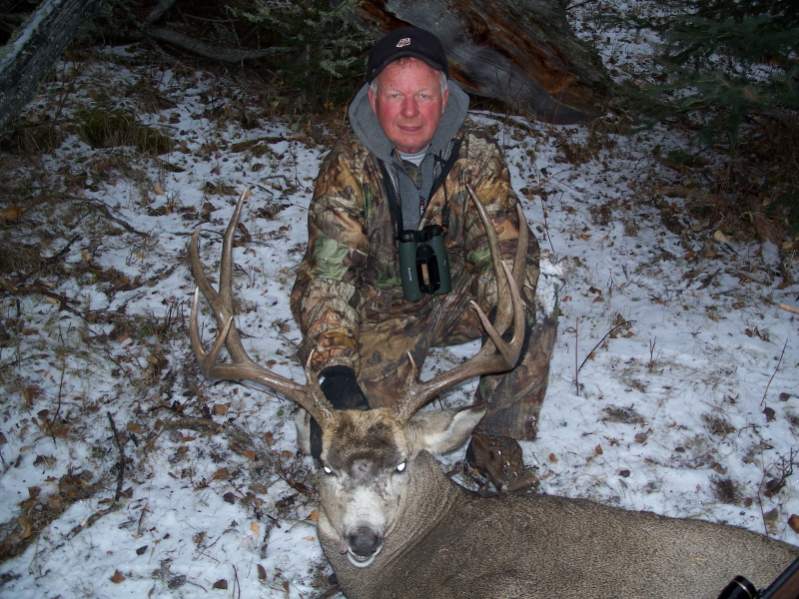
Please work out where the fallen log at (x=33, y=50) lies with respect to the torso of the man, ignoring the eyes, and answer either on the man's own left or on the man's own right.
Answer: on the man's own right

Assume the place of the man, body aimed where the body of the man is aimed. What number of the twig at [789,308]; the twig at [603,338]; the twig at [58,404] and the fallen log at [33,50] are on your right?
2

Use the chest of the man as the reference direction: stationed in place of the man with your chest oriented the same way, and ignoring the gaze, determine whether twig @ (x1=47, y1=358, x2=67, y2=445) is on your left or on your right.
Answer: on your right

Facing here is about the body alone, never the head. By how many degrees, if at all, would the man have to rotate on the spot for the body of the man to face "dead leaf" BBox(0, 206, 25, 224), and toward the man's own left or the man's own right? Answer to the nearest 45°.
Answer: approximately 135° to the man's own right

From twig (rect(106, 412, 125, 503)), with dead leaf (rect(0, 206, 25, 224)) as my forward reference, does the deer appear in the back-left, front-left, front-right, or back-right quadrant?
back-right

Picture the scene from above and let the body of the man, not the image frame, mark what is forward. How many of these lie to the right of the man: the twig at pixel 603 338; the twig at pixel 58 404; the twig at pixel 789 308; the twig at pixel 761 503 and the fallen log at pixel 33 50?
2

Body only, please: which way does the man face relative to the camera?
toward the camera

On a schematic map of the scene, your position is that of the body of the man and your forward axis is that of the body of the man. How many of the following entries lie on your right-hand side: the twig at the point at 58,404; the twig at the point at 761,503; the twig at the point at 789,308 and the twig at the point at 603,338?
1

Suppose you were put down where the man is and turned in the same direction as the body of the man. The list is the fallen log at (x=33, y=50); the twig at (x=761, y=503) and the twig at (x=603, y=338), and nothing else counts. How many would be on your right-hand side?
1

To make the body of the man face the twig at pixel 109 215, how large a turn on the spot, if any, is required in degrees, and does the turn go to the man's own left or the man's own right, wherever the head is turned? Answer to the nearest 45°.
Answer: approximately 135° to the man's own right

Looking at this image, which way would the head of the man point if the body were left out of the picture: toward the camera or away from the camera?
toward the camera
